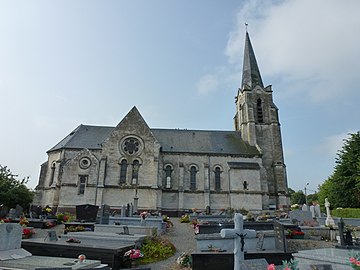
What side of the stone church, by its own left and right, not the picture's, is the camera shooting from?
right

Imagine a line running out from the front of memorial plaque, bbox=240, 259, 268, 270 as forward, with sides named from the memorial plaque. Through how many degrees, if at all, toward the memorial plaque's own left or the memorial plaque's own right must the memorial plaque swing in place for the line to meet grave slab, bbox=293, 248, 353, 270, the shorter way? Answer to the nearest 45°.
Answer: approximately 135° to the memorial plaque's own left

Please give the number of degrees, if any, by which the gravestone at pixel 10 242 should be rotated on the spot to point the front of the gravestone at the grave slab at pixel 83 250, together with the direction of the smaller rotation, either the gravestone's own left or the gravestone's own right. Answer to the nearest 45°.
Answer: approximately 90° to the gravestone's own left

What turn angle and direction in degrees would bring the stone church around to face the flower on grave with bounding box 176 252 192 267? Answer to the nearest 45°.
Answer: approximately 90° to its right

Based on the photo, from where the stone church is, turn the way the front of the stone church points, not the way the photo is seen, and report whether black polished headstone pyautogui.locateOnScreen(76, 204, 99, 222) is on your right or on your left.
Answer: on your right

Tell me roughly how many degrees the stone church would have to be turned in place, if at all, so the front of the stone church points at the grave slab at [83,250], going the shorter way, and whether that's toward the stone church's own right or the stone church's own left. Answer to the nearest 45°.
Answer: approximately 90° to the stone church's own right

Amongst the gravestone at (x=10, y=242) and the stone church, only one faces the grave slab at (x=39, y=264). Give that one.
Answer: the gravestone

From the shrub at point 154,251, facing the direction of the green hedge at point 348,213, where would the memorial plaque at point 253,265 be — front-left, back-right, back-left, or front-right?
back-right

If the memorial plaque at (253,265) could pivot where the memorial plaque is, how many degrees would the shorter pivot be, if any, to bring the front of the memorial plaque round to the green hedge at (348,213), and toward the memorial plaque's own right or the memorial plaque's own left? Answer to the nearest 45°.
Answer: approximately 180°

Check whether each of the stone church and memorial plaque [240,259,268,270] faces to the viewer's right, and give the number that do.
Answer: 1

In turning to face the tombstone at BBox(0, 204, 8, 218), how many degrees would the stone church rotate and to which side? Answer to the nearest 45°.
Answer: approximately 180°

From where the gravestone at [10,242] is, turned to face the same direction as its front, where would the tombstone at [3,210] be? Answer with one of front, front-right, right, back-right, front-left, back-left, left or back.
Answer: back-left

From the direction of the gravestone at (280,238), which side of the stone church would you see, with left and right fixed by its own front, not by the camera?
right
